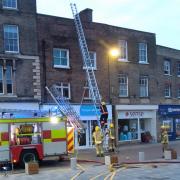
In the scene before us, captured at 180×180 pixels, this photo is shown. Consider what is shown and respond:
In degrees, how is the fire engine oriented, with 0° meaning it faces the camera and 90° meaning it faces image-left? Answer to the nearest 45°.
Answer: approximately 90°

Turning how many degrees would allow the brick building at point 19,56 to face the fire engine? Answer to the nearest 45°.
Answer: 0° — it already faces it

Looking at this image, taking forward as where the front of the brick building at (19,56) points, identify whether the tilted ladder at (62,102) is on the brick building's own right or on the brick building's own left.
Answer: on the brick building's own left

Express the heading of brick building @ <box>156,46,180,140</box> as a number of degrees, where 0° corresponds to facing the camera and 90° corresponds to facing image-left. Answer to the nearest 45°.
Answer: approximately 45°

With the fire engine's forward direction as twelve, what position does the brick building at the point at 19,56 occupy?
The brick building is roughly at 3 o'clock from the fire engine.

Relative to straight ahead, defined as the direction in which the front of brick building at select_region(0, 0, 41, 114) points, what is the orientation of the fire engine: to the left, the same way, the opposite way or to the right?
to the right

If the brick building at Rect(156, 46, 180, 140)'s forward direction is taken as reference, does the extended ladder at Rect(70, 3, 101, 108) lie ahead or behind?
ahead

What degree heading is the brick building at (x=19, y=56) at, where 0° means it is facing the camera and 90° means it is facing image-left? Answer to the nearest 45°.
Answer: approximately 0°

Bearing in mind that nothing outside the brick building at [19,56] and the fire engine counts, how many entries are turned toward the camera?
1
